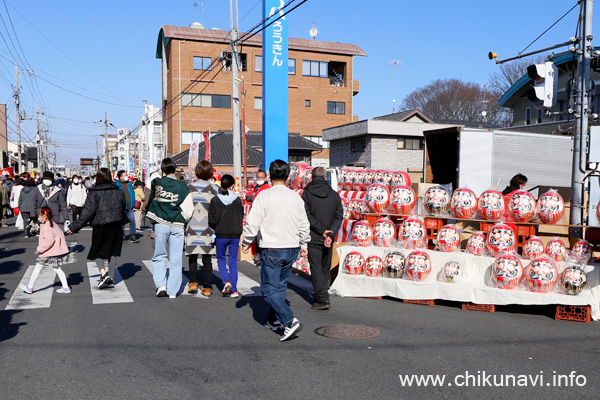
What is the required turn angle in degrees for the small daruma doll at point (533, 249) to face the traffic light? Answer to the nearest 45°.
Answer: approximately 180°

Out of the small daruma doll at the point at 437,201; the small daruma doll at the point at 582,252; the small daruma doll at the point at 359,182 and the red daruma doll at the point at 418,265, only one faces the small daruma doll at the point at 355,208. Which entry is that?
the small daruma doll at the point at 359,182

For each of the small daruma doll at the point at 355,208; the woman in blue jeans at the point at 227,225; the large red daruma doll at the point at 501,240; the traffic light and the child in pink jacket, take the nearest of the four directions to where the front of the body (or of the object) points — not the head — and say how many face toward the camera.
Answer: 2

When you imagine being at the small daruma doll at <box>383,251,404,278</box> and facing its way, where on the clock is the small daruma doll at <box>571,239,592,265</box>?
the small daruma doll at <box>571,239,592,265</box> is roughly at 9 o'clock from the small daruma doll at <box>383,251,404,278</box>.

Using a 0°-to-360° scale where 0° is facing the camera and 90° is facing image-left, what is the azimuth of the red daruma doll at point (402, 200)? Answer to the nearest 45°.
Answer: approximately 0°

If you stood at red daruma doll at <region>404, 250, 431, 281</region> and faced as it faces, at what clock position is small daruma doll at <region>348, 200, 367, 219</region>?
The small daruma doll is roughly at 5 o'clock from the red daruma doll.

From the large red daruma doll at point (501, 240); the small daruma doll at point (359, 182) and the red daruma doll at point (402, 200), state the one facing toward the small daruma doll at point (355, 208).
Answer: the small daruma doll at point (359, 182)

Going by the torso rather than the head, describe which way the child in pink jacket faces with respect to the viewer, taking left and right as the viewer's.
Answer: facing to the left of the viewer
